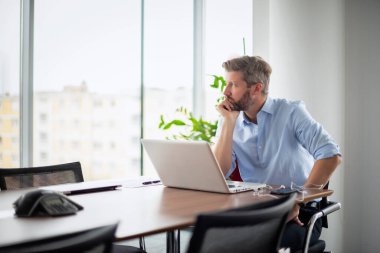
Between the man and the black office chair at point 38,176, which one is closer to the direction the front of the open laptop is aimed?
the man

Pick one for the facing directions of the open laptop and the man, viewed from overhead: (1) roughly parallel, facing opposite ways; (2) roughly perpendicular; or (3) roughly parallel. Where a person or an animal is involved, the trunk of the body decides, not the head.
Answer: roughly parallel, facing opposite ways

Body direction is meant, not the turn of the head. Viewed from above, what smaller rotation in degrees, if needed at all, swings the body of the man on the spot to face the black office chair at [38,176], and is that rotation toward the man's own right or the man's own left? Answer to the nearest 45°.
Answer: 0° — they already face it

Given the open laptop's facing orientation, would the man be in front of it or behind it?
in front

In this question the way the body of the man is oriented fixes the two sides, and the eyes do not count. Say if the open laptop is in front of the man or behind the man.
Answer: in front

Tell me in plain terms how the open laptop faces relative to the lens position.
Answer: facing away from the viewer and to the right of the viewer

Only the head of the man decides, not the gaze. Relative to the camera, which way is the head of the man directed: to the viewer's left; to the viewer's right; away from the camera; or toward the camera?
to the viewer's left

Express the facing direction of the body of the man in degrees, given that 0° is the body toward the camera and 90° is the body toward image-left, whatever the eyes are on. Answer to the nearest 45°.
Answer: approximately 45°
